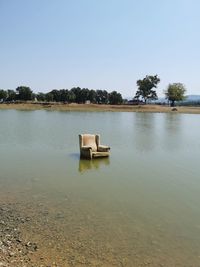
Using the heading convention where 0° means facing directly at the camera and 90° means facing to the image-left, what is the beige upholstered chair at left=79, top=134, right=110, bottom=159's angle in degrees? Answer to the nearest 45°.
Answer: approximately 315°
